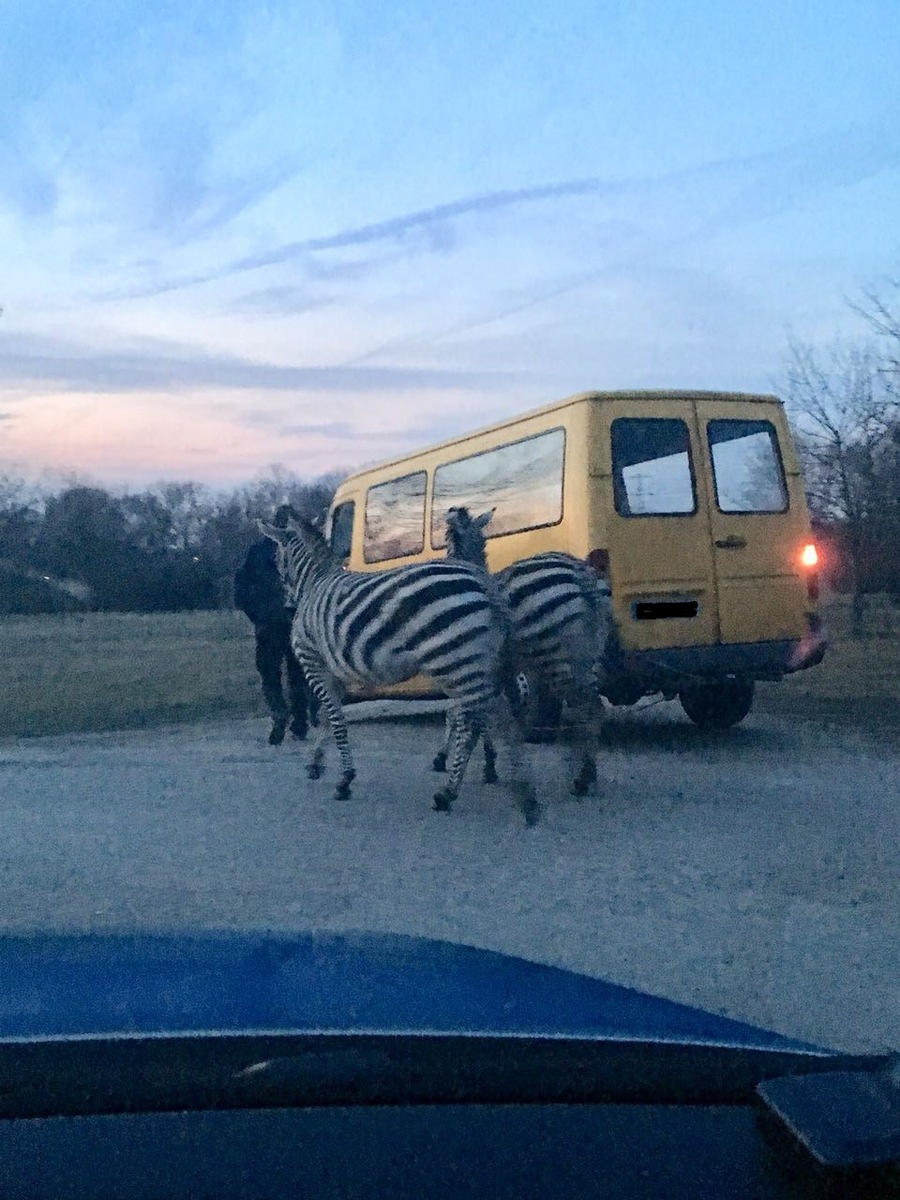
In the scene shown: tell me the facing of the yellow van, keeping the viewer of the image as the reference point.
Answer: facing away from the viewer and to the left of the viewer

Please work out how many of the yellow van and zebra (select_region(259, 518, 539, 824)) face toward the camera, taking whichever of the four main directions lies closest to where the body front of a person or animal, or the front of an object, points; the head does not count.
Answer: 0

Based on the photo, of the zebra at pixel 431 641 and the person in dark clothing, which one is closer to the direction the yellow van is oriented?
the person in dark clothing

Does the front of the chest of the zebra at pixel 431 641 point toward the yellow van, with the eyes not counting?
no

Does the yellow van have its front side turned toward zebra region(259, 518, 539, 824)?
no

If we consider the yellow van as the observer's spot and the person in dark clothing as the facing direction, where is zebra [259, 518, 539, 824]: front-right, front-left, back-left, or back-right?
front-left

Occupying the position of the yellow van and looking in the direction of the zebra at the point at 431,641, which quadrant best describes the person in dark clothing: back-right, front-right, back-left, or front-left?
front-right

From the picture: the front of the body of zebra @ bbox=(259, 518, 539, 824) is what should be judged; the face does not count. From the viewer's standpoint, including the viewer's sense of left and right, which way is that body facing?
facing away from the viewer and to the left of the viewer

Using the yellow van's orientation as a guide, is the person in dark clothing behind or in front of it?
in front

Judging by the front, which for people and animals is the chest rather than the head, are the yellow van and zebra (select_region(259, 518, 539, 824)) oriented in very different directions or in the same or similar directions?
same or similar directions

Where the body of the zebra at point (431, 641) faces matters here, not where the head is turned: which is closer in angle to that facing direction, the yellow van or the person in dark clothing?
the person in dark clothing

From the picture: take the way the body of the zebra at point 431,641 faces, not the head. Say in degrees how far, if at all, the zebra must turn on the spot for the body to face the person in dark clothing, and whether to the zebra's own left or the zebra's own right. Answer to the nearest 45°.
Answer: approximately 45° to the zebra's own right
